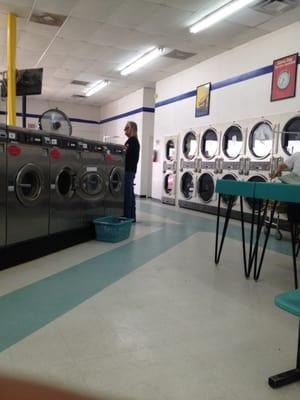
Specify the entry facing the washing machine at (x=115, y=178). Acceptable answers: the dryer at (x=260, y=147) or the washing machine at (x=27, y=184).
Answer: the dryer

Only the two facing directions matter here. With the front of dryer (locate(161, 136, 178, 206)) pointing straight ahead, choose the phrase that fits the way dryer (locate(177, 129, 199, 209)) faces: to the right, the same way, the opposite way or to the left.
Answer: the same way

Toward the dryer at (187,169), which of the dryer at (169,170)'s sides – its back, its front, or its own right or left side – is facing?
left

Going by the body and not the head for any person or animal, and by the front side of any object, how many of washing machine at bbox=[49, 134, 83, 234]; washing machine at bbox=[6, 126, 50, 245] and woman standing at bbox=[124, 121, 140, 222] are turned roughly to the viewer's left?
1

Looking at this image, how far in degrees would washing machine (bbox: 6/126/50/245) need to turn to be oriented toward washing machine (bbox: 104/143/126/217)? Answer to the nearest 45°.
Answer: approximately 90° to its left

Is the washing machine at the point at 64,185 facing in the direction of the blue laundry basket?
no

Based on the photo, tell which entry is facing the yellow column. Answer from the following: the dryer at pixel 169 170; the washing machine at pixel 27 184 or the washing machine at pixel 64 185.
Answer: the dryer

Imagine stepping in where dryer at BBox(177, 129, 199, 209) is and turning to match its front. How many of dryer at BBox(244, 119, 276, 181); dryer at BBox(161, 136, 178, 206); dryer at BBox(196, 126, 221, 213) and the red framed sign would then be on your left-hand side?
3

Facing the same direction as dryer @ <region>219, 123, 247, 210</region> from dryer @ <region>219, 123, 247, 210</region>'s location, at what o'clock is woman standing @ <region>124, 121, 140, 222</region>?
The woman standing is roughly at 12 o'clock from the dryer.

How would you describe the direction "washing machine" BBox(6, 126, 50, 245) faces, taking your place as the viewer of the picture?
facing the viewer and to the right of the viewer

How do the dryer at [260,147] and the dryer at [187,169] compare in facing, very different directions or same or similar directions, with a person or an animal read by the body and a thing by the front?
same or similar directions

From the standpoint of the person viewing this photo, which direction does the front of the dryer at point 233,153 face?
facing the viewer and to the left of the viewer

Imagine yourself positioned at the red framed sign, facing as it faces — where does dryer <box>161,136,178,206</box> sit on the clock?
The dryer is roughly at 3 o'clock from the red framed sign.

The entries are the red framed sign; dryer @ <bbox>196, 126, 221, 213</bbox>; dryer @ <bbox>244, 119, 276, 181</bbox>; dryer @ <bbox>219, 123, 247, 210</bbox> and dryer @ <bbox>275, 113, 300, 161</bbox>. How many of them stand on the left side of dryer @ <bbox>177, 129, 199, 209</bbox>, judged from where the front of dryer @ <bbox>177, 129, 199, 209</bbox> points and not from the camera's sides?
5

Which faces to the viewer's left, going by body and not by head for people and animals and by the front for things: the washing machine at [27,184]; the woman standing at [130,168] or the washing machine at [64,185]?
the woman standing

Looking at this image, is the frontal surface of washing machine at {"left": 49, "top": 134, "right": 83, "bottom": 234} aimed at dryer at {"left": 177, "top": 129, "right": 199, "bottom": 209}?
no

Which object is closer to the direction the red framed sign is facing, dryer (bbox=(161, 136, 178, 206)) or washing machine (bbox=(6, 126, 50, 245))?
the washing machine

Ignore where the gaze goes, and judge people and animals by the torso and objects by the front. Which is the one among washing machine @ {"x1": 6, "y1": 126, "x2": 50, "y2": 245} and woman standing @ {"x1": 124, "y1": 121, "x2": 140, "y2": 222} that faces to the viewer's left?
the woman standing
